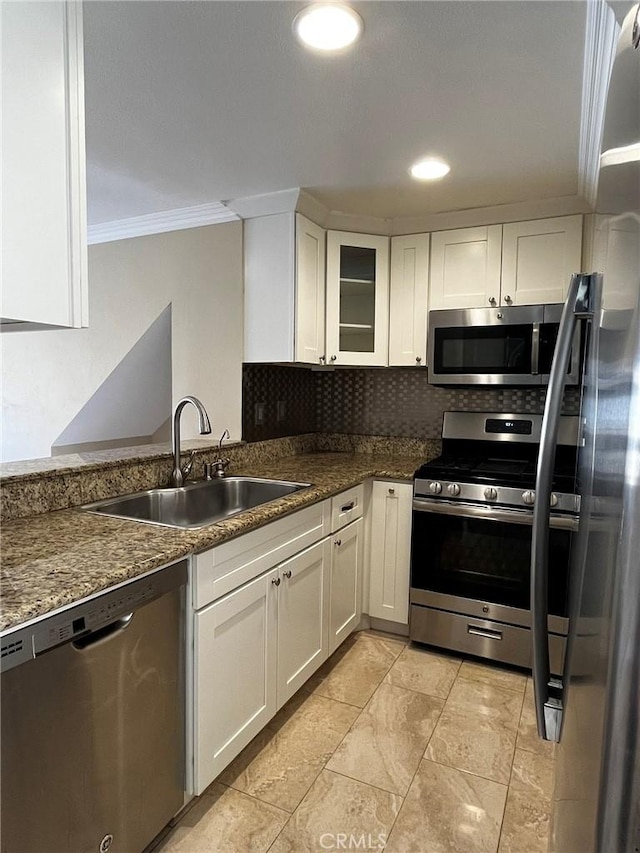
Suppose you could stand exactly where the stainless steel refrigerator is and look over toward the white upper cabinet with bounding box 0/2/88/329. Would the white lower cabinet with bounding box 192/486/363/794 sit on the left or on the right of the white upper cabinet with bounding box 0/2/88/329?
right

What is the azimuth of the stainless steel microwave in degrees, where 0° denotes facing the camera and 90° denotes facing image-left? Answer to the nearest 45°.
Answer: approximately 0°

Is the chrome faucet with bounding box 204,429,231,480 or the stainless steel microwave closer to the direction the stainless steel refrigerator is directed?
the chrome faucet

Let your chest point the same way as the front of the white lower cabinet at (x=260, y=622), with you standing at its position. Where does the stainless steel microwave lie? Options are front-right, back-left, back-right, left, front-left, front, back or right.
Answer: left

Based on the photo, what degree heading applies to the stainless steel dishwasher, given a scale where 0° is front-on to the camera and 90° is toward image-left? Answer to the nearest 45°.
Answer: approximately 315°

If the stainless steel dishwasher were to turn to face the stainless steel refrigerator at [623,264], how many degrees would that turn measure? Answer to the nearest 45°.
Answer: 0° — it already faces it

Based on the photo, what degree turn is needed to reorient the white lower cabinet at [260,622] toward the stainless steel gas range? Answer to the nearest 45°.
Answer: approximately 90° to its left

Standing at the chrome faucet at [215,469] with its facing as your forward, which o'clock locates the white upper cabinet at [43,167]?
The white upper cabinet is roughly at 2 o'clock from the chrome faucet.
